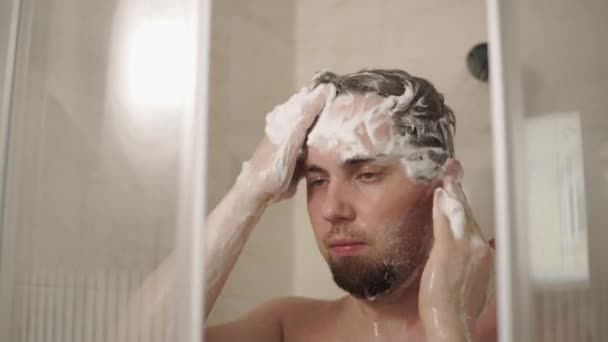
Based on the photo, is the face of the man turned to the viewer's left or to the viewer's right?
to the viewer's left

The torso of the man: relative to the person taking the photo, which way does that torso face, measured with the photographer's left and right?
facing the viewer and to the left of the viewer
